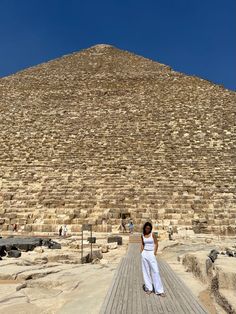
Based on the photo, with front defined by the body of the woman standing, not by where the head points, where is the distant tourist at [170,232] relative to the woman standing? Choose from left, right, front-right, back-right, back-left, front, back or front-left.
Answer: back

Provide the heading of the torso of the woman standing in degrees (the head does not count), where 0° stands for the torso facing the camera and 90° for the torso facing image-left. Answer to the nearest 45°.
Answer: approximately 0°

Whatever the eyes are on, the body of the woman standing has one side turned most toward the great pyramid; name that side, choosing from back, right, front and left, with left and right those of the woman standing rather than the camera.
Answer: back

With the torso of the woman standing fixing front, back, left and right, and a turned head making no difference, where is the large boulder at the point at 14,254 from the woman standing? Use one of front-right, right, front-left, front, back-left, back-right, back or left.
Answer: back-right

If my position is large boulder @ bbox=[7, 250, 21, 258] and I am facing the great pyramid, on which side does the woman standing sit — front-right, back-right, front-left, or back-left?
back-right
